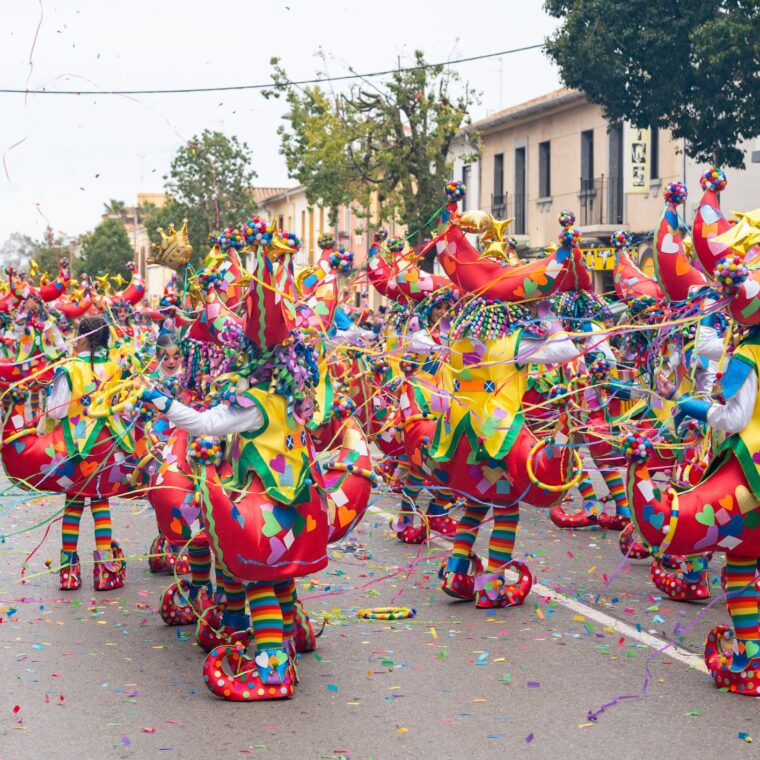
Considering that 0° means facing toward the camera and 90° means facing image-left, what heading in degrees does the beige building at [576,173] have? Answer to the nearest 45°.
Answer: approximately 45°
